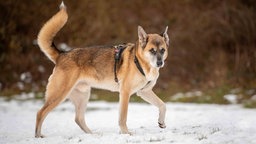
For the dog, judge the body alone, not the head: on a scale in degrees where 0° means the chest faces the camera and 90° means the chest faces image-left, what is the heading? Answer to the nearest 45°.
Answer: approximately 270°
